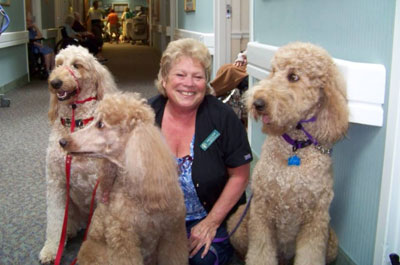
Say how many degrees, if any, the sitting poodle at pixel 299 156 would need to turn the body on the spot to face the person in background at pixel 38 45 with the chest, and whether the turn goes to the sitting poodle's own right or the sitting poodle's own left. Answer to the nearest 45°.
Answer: approximately 135° to the sitting poodle's own right

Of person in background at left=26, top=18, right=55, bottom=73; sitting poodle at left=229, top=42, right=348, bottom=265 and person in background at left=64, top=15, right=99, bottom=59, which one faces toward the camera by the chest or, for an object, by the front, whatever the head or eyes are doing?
the sitting poodle

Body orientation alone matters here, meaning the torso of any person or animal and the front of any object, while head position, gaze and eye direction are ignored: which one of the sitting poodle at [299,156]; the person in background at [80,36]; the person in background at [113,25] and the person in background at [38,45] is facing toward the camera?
the sitting poodle

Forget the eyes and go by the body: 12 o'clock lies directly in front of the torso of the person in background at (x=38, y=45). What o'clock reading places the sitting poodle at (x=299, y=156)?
The sitting poodle is roughly at 3 o'clock from the person in background.

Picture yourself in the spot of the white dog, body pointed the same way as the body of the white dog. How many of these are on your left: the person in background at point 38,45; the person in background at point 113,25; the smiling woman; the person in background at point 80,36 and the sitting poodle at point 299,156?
2

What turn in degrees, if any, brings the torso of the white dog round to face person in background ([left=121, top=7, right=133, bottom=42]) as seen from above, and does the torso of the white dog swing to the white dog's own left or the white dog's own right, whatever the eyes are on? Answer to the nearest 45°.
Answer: approximately 135° to the white dog's own right

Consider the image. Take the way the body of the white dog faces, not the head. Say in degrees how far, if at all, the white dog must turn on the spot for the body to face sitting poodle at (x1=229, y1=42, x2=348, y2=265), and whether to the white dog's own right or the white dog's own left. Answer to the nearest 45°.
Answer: approximately 90° to the white dog's own left
